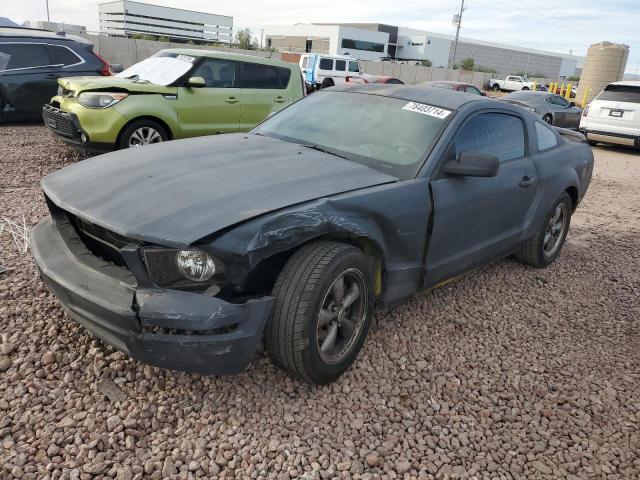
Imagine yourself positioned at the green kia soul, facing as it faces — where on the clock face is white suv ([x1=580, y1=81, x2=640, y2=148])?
The white suv is roughly at 7 o'clock from the green kia soul.

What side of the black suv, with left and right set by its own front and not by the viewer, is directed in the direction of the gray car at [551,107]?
back

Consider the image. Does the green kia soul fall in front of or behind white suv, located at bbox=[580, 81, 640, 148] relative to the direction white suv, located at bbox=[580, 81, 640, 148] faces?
behind

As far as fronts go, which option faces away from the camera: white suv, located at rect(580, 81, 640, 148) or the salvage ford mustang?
the white suv

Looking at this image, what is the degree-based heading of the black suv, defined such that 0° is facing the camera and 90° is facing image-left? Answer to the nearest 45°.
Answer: approximately 90°

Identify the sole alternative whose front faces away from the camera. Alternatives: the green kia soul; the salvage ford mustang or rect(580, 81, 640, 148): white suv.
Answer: the white suv

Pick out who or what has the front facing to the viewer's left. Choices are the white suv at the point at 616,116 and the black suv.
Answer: the black suv

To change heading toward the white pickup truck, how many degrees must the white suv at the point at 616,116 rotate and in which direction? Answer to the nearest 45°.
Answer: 0° — it already faces it

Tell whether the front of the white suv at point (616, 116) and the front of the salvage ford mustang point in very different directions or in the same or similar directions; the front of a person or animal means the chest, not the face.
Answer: very different directions

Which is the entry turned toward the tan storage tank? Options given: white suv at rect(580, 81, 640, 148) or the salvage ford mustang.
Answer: the white suv

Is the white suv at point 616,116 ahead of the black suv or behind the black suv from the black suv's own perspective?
behind

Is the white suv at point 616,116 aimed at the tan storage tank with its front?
yes

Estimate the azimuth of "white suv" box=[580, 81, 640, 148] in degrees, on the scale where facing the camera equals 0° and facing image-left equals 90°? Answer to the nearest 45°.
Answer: approximately 180°

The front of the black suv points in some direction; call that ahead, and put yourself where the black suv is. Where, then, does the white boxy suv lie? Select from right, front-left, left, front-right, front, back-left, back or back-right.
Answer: back-right
